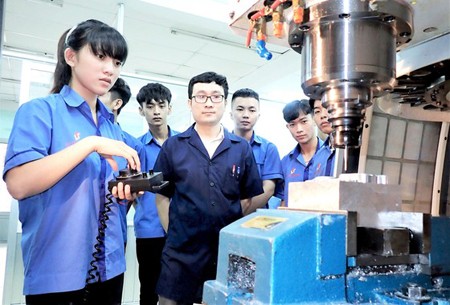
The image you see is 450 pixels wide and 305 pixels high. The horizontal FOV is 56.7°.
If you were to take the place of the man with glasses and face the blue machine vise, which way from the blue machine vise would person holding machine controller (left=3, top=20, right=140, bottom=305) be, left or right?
right

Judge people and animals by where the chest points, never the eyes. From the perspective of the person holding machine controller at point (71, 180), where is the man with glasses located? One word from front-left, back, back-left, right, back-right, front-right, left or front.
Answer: left

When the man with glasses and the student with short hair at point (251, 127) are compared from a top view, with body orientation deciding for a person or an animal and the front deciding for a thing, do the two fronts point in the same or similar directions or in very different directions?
same or similar directions

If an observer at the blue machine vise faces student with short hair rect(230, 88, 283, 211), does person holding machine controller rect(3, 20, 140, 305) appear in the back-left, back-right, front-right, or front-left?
front-left

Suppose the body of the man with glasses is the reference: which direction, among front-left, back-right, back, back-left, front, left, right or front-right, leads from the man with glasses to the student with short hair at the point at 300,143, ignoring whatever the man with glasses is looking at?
back-left

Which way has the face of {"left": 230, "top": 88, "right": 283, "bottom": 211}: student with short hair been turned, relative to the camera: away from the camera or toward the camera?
toward the camera

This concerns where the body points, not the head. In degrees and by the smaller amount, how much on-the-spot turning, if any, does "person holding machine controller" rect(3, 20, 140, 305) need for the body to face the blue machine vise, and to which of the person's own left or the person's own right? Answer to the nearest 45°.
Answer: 0° — they already face it

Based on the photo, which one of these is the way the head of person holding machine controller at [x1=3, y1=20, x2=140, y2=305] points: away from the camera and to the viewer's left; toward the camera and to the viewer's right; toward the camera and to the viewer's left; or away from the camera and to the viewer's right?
toward the camera and to the viewer's right

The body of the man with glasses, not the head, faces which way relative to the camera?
toward the camera

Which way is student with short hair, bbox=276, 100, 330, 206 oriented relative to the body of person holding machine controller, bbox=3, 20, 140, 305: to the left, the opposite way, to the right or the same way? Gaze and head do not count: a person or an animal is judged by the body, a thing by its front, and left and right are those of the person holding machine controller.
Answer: to the right

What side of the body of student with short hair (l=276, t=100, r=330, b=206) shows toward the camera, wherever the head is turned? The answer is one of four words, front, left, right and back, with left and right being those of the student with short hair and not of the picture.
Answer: front

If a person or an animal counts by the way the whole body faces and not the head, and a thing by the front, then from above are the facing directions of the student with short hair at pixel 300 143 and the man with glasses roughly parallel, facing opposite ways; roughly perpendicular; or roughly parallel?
roughly parallel

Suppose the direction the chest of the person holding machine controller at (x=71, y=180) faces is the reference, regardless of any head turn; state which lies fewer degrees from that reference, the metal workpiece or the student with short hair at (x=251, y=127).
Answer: the metal workpiece

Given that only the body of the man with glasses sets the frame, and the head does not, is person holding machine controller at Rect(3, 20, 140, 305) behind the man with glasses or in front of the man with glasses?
in front

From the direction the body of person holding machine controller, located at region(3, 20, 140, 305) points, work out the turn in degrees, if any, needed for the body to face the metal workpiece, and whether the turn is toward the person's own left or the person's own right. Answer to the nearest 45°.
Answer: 0° — they already face it

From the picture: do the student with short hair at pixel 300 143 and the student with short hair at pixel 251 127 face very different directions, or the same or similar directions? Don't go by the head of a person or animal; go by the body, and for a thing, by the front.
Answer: same or similar directions

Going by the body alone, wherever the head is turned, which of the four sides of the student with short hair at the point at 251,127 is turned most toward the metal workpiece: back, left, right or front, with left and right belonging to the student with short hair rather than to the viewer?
front

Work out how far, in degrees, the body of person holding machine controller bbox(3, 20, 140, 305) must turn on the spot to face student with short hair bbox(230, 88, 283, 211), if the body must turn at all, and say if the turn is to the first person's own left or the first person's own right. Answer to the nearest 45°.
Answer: approximately 90° to the first person's own left

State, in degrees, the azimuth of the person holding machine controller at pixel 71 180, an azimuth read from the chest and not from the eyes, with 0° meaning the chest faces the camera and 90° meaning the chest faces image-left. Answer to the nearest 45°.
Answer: approximately 315°
